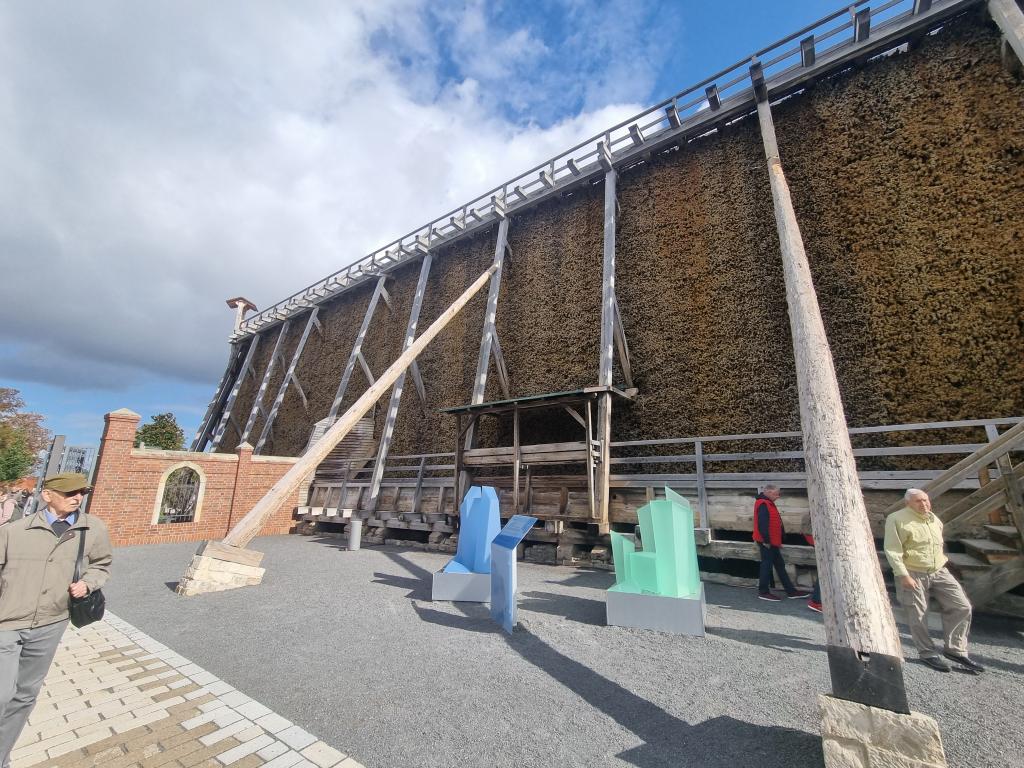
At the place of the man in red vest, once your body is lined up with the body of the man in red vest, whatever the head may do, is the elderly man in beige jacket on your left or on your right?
on your right

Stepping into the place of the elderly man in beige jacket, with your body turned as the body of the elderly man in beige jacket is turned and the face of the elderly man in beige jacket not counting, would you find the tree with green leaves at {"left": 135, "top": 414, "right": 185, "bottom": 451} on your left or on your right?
on your left

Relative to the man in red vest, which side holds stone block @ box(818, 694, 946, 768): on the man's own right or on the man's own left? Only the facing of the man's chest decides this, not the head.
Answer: on the man's own right

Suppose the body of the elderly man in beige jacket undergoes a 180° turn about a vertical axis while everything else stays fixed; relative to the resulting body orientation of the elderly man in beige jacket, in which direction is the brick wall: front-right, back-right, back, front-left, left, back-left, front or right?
front-right

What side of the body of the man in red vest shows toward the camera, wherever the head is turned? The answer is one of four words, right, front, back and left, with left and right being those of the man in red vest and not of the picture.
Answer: right

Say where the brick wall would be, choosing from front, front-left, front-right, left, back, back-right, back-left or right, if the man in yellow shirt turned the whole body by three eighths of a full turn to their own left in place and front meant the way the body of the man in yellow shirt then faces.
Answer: left

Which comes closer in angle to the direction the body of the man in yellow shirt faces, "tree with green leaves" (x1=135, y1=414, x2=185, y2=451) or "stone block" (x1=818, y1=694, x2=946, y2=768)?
the stone block

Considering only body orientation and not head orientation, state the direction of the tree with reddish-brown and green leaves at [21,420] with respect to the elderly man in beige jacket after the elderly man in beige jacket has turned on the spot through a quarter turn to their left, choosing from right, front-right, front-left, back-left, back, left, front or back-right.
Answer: front-left

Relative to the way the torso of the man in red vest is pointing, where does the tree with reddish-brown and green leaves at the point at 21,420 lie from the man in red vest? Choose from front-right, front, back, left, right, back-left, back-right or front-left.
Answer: back

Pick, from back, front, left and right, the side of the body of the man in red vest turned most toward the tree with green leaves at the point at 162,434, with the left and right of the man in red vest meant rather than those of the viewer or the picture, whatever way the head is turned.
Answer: back

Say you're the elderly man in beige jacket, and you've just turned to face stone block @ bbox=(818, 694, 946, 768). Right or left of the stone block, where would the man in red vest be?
left

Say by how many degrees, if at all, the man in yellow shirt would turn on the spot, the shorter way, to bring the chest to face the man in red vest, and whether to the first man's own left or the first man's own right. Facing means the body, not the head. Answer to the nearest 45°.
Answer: approximately 180°
